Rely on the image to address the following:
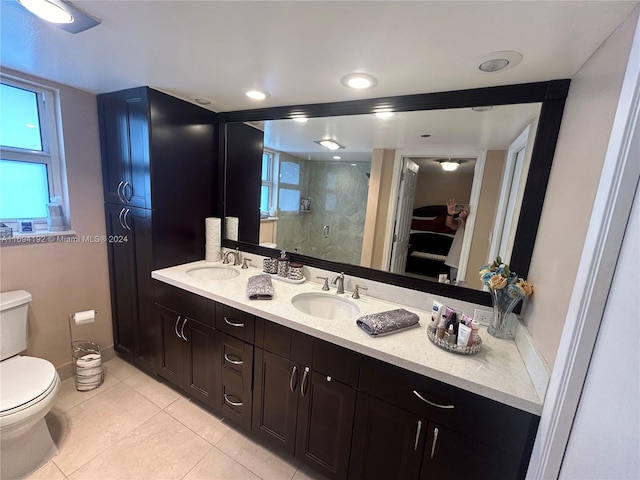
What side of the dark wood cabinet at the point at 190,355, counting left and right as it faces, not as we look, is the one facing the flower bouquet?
left

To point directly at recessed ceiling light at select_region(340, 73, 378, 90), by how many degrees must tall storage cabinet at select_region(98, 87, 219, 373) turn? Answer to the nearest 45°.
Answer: approximately 90° to its left

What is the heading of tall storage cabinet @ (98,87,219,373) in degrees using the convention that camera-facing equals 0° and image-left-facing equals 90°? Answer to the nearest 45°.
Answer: approximately 45°

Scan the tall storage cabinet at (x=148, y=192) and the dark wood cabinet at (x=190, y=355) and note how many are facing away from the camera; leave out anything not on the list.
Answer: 0

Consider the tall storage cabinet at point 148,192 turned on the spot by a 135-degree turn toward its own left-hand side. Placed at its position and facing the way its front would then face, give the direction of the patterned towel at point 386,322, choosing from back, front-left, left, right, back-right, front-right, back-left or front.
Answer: front-right

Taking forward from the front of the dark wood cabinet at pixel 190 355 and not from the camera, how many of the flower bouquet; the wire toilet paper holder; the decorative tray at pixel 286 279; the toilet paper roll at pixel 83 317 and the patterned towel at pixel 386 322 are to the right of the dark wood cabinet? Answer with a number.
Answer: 2

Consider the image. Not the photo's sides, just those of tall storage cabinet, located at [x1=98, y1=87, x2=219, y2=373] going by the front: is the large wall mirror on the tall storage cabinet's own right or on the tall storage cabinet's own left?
on the tall storage cabinet's own left

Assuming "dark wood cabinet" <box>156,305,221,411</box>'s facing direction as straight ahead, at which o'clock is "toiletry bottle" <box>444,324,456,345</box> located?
The toiletry bottle is roughly at 9 o'clock from the dark wood cabinet.

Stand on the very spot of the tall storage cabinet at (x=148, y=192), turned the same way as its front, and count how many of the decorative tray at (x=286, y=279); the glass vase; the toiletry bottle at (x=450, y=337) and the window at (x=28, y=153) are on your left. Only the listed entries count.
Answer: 3

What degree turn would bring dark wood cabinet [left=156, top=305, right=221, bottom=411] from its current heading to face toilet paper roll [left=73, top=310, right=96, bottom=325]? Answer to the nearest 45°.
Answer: approximately 90° to its right

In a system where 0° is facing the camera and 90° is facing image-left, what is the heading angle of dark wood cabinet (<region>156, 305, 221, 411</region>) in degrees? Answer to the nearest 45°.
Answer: approximately 45°

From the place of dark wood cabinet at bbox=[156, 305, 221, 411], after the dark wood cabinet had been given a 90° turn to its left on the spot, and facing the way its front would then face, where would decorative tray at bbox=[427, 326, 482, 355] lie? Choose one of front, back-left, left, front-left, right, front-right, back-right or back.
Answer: front
